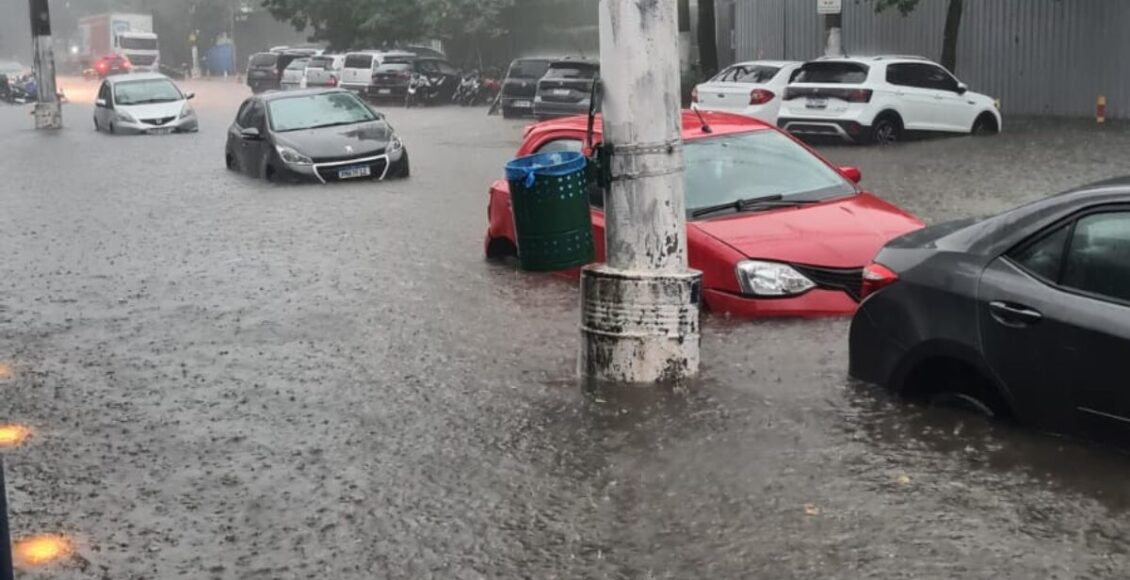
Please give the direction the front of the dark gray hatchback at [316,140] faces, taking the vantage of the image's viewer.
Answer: facing the viewer and to the right of the viewer

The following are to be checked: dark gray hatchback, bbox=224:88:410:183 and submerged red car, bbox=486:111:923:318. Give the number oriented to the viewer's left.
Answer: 0

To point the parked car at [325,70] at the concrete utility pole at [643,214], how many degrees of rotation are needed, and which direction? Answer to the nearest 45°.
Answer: approximately 135° to its right

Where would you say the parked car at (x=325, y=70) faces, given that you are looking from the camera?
facing away from the viewer and to the right of the viewer

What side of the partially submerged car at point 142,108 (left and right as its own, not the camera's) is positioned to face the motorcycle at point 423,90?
left

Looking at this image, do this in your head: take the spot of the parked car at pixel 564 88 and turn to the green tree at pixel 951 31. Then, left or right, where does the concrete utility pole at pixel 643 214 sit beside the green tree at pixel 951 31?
right

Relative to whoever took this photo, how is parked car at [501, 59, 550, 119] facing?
facing away from the viewer and to the right of the viewer

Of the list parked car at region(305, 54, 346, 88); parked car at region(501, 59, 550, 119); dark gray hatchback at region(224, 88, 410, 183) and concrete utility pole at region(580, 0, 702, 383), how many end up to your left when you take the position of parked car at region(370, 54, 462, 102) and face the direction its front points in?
1

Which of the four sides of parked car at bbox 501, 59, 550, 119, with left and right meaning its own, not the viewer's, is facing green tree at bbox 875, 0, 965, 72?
right

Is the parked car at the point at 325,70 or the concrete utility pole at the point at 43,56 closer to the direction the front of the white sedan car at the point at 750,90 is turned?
the parked car
